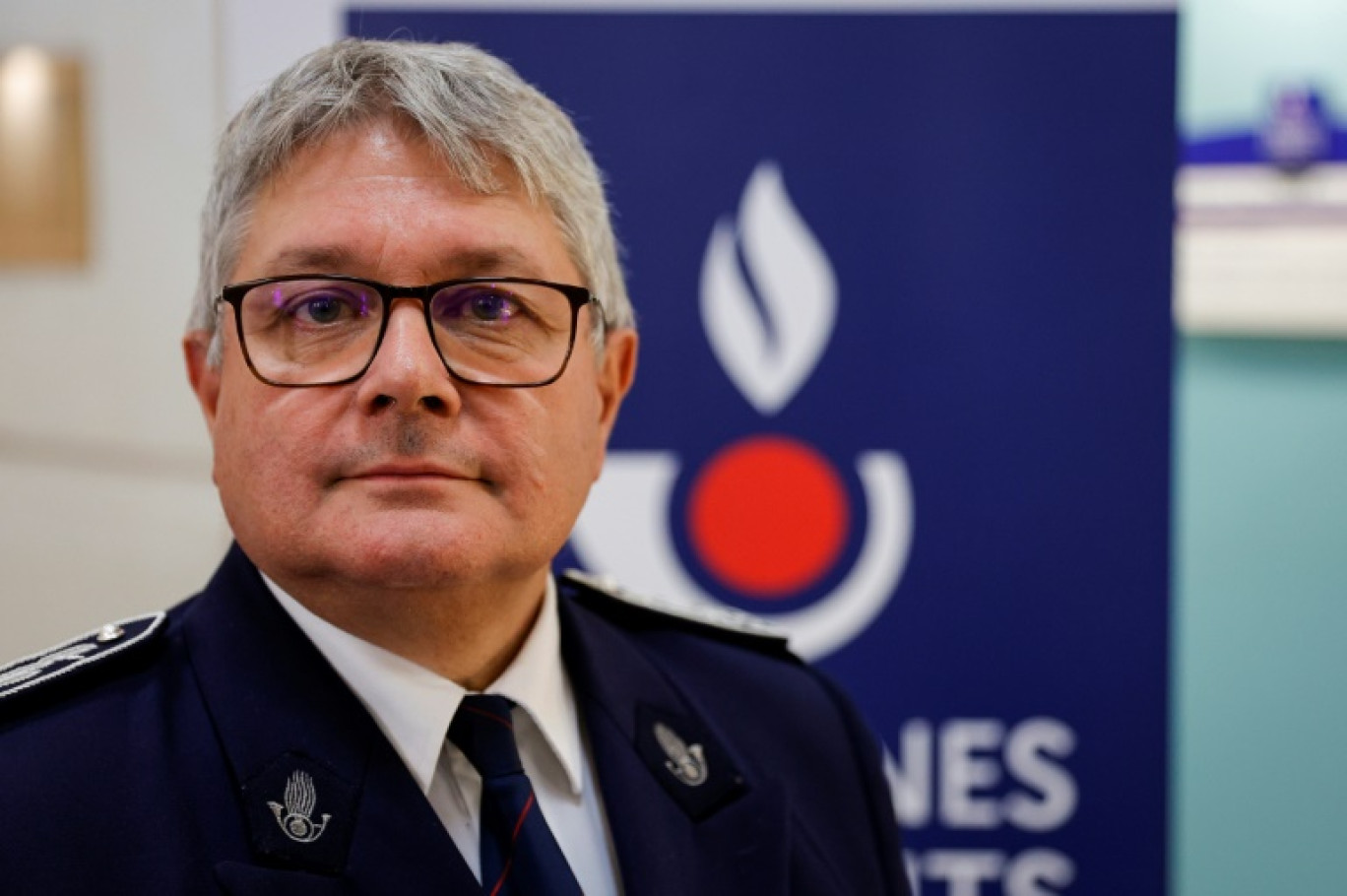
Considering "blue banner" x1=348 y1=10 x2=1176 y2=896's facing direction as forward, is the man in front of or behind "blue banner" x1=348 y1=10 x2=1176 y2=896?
in front

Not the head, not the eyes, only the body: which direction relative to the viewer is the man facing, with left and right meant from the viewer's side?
facing the viewer and to the right of the viewer

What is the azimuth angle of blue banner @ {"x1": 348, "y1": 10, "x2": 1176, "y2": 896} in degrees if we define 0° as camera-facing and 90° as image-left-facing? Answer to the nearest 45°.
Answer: approximately 0°

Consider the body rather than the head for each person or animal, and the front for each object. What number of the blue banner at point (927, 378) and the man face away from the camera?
0
